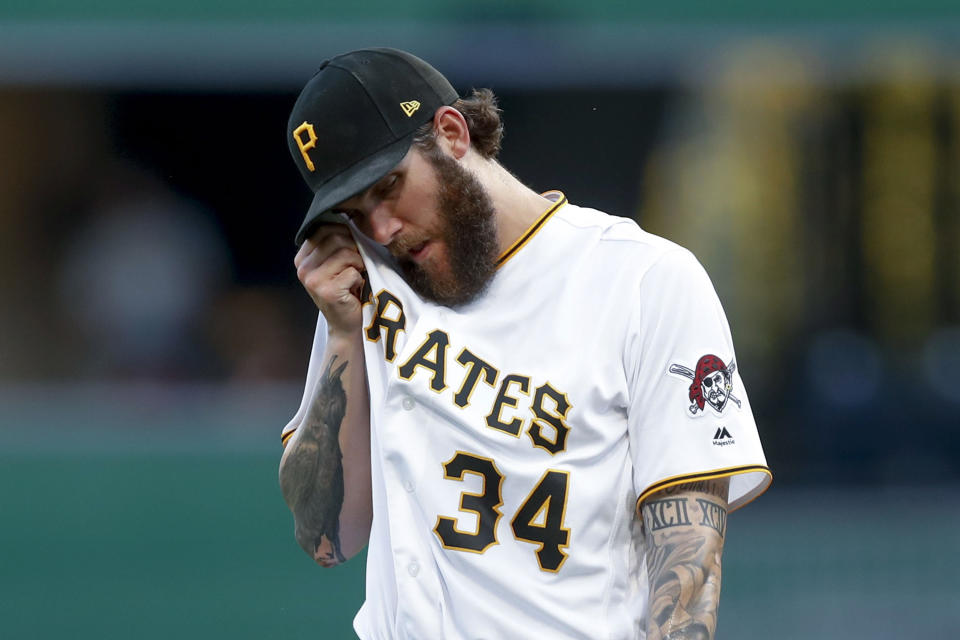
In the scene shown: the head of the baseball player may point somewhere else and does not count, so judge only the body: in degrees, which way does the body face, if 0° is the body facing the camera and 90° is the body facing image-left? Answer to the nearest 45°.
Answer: approximately 45°
